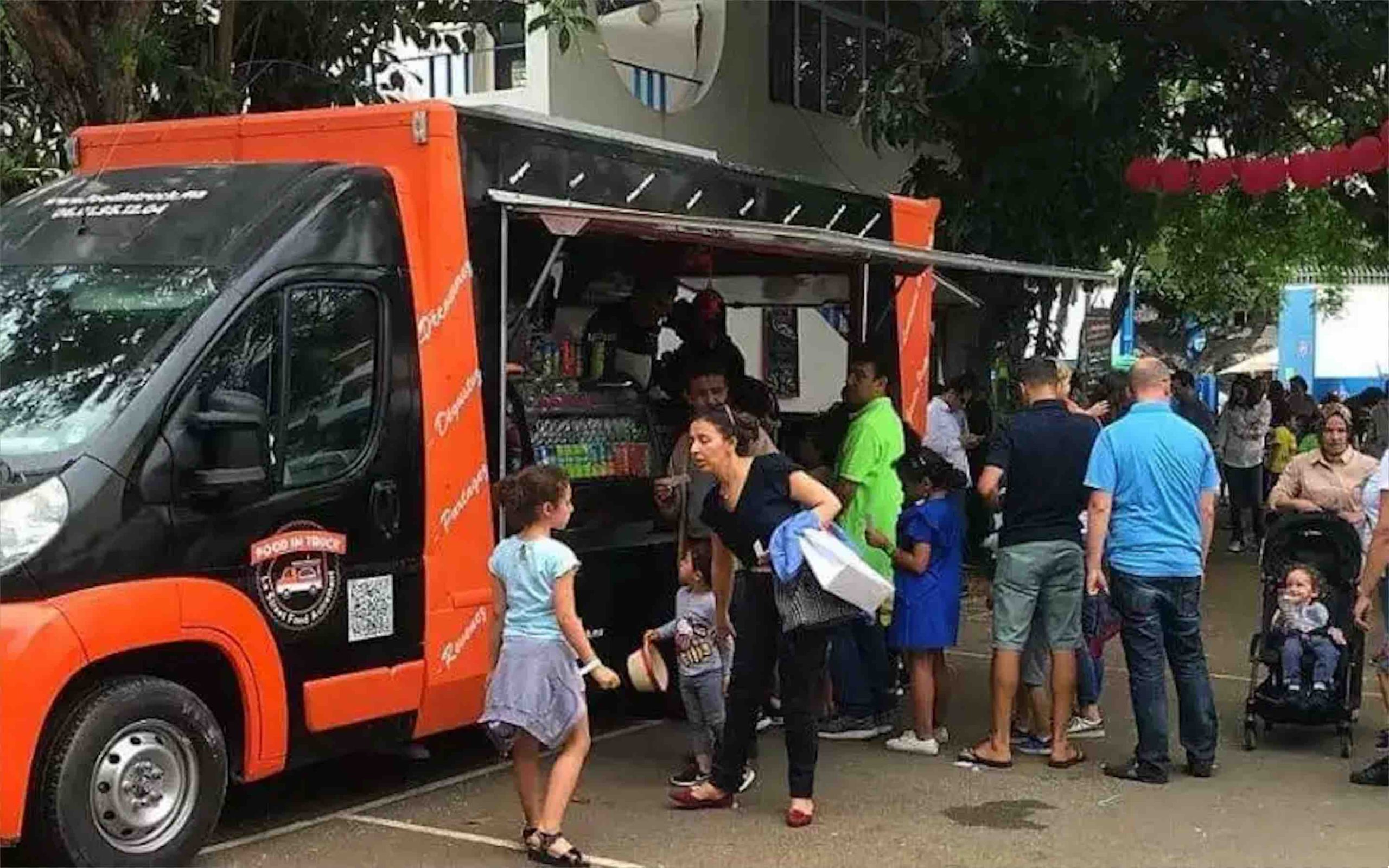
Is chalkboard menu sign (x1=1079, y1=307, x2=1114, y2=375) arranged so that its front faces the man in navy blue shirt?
yes

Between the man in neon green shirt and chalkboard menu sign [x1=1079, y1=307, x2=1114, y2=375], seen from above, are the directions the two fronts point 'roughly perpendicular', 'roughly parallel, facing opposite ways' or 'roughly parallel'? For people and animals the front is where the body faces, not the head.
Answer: roughly perpendicular

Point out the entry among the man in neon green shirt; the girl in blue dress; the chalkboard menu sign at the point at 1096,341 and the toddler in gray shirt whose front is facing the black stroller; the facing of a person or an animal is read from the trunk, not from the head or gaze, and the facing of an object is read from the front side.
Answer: the chalkboard menu sign

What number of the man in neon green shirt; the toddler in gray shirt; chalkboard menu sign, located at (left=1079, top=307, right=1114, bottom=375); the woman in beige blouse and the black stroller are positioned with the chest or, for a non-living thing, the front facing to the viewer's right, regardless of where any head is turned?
0

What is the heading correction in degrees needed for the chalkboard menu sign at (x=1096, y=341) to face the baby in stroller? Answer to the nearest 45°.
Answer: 0° — it already faces them

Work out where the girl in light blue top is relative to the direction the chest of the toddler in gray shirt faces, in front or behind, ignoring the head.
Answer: in front

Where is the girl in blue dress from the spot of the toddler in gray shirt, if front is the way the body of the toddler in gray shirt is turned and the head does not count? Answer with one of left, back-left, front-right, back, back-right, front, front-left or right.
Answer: back

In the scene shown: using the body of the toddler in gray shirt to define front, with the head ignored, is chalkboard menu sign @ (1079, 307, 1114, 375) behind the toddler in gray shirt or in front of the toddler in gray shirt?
behind

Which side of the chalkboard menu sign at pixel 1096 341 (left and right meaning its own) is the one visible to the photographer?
front

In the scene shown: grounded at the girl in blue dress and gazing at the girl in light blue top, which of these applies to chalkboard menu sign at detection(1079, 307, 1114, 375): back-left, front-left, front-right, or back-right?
back-right

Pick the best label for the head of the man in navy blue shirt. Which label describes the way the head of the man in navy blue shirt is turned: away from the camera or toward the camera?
away from the camera

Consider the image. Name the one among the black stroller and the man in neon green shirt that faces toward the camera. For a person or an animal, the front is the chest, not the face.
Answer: the black stroller

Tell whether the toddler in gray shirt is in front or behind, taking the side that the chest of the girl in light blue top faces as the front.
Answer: in front

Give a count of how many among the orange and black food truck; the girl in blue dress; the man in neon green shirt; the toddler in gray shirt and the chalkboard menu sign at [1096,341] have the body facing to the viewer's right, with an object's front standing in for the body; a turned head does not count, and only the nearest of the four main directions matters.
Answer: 0

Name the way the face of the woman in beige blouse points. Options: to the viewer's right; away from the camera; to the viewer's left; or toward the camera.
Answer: toward the camera

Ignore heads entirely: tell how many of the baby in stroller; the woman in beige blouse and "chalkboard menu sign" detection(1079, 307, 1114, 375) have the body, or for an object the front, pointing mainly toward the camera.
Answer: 3

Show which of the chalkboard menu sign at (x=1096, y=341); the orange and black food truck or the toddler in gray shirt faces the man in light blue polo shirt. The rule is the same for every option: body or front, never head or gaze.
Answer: the chalkboard menu sign

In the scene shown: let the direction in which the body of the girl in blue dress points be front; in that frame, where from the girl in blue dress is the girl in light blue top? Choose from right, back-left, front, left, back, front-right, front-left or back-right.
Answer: front-left

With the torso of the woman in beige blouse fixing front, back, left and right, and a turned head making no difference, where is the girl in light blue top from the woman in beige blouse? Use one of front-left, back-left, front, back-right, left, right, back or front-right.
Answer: front-right
